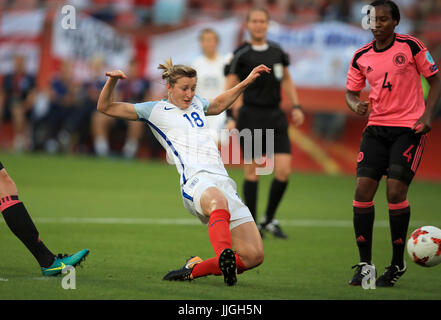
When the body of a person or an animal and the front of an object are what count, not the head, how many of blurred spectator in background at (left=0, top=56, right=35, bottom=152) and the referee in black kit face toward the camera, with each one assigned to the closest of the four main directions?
2

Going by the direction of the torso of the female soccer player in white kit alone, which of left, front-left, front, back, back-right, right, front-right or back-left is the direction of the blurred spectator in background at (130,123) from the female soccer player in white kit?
back-left

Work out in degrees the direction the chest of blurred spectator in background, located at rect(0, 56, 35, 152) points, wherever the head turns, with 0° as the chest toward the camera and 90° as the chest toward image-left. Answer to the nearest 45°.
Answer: approximately 0°

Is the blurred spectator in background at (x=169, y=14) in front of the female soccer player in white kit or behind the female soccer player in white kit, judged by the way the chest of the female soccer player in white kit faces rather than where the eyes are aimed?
behind

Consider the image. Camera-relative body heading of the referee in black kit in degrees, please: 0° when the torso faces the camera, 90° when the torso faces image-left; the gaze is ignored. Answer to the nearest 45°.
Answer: approximately 0°

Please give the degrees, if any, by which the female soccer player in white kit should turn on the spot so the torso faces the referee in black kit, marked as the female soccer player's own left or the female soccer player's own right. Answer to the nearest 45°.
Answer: approximately 135° to the female soccer player's own left

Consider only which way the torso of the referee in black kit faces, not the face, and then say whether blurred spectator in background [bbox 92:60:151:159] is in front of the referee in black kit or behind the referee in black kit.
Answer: behind
